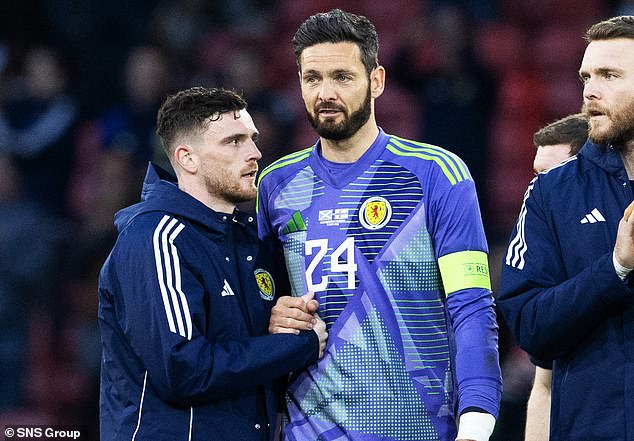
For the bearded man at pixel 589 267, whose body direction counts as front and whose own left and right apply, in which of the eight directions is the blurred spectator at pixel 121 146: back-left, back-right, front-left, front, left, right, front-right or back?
back-right

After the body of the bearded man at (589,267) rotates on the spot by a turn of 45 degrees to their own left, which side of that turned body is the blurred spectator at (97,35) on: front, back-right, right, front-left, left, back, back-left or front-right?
back

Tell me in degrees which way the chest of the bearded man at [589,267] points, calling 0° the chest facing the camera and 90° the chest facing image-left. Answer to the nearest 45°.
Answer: approximately 0°

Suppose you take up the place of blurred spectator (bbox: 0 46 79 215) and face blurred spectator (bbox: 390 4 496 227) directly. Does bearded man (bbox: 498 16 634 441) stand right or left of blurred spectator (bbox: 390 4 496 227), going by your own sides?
right

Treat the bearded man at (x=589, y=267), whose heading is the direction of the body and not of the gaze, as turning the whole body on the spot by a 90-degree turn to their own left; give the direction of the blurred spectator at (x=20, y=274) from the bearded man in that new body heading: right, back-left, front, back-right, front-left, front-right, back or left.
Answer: back-left

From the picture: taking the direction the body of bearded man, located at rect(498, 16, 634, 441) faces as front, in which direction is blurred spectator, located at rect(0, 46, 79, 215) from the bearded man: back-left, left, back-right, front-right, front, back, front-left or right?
back-right
